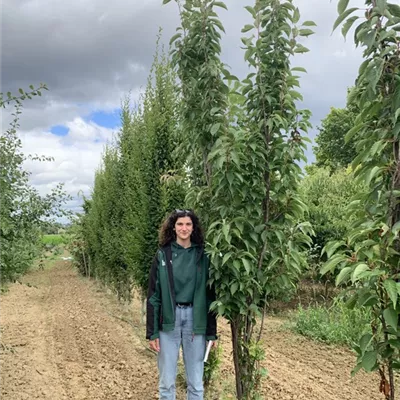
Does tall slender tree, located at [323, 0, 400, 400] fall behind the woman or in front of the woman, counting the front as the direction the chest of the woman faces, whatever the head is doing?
in front

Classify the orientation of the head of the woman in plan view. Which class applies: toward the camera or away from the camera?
toward the camera

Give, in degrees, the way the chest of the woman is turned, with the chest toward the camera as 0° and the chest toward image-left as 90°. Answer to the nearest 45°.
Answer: approximately 0°
